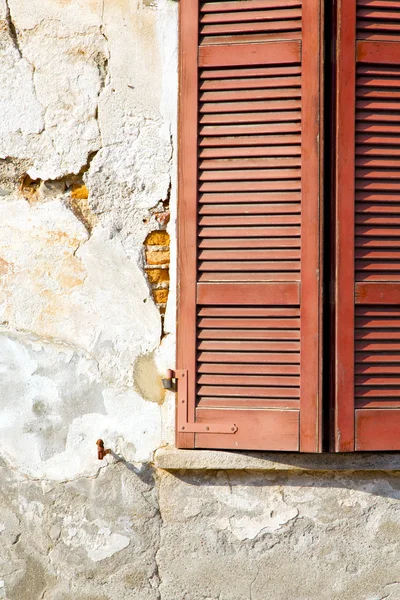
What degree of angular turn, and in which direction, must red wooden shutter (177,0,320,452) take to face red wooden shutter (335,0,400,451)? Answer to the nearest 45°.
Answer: approximately 90° to its left

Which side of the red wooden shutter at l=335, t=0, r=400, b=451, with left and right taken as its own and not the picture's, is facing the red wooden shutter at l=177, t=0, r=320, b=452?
right

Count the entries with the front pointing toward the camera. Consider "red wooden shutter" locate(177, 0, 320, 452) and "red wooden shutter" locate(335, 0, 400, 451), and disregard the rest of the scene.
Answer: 2

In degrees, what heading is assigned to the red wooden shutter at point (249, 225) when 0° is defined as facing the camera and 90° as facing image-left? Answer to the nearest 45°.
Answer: approximately 0°

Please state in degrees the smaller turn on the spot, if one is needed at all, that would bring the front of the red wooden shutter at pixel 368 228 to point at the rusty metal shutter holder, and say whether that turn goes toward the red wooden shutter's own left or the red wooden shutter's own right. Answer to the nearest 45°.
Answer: approximately 90° to the red wooden shutter's own right

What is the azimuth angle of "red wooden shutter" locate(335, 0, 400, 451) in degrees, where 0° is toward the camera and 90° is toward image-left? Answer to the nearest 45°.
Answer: approximately 0°
